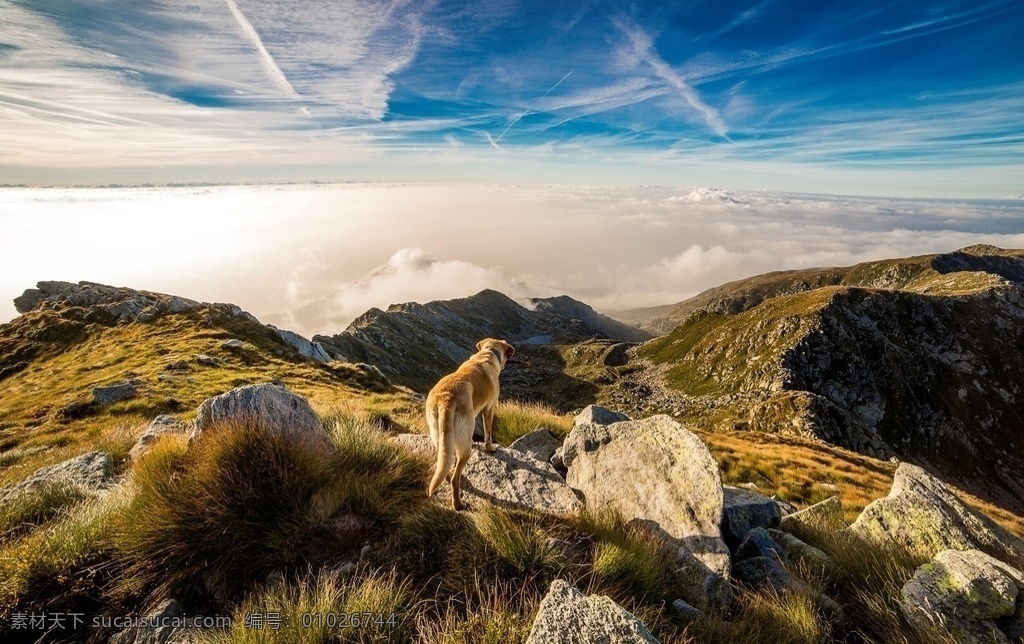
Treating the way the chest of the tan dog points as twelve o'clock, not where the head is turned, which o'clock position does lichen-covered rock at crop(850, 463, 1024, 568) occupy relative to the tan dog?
The lichen-covered rock is roughly at 2 o'clock from the tan dog.

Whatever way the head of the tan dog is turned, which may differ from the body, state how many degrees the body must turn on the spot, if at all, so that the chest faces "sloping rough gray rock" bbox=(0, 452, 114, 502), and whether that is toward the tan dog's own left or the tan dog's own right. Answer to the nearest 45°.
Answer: approximately 135° to the tan dog's own left

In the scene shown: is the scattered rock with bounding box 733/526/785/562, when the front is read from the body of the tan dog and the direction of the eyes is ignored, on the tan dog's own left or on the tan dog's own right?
on the tan dog's own right

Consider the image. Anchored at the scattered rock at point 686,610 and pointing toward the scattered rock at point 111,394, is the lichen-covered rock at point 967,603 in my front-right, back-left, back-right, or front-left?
back-right

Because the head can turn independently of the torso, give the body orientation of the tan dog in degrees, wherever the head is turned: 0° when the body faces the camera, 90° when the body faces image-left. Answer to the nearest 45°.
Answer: approximately 225°

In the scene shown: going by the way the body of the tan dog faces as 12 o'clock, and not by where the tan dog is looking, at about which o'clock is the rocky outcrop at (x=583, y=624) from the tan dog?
The rocky outcrop is roughly at 4 o'clock from the tan dog.

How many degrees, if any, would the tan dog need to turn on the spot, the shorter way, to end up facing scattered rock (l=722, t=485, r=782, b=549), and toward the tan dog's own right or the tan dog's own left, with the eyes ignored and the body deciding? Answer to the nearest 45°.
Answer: approximately 45° to the tan dog's own right

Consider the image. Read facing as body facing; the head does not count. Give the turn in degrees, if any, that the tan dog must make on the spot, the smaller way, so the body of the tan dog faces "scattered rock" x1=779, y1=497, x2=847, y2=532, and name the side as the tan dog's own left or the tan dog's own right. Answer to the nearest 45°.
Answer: approximately 45° to the tan dog's own right

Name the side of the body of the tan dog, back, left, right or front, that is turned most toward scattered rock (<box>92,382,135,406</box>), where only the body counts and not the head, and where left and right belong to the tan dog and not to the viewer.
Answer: left

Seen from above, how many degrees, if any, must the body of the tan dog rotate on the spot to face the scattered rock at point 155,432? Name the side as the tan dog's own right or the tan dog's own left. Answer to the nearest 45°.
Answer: approximately 90° to the tan dog's own left

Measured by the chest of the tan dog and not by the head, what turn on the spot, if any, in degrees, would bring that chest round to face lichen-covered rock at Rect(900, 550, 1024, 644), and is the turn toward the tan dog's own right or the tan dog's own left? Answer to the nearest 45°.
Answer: approximately 90° to the tan dog's own right

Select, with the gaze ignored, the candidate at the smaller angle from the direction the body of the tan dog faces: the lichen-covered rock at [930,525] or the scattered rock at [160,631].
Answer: the lichen-covered rock

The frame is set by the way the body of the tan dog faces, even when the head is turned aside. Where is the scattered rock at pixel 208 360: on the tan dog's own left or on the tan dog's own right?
on the tan dog's own left
